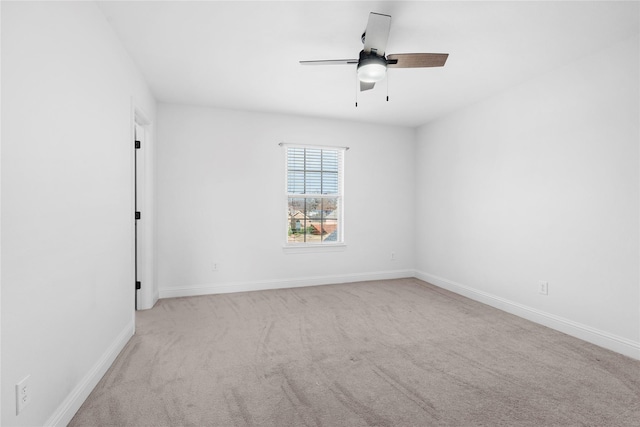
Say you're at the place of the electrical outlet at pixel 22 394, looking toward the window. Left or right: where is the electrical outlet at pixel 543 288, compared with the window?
right

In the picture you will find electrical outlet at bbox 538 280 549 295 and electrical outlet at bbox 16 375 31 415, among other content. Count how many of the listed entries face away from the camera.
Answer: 0

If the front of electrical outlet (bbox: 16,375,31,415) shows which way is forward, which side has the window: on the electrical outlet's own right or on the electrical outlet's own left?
on the electrical outlet's own left

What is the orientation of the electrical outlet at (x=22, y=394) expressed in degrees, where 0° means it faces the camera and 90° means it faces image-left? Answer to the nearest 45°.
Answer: approximately 315°

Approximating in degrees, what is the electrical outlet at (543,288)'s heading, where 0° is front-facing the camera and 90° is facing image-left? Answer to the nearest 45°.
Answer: approximately 45°

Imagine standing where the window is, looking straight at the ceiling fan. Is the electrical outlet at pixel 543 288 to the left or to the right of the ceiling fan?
left

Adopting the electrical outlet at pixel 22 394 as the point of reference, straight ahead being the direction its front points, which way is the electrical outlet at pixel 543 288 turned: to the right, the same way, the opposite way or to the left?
the opposite way

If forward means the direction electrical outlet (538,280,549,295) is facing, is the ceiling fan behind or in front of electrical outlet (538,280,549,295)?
in front
